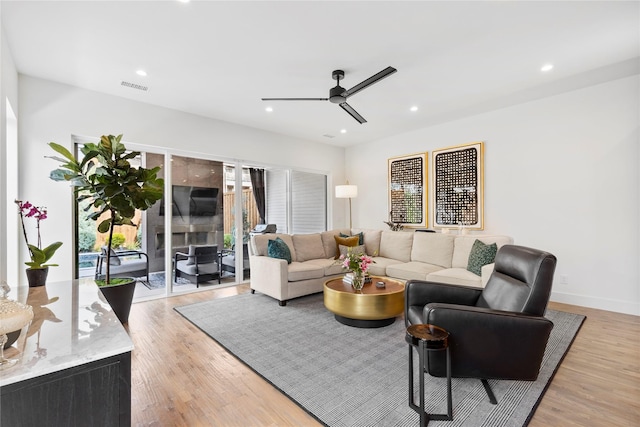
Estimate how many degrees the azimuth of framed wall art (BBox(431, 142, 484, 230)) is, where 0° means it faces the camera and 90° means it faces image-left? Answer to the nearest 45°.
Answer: approximately 45°

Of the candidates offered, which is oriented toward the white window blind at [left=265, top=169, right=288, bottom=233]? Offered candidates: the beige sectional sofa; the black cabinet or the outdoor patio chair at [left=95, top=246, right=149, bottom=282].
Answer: the outdoor patio chair

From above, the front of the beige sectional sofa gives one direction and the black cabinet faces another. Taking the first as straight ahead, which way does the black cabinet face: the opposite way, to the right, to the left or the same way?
to the left

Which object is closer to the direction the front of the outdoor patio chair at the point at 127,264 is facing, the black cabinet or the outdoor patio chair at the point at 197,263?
the outdoor patio chair

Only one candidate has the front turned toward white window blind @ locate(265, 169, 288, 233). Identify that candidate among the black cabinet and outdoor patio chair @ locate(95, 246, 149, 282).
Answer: the outdoor patio chair

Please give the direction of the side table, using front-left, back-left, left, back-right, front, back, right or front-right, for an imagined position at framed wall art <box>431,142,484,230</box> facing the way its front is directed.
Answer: front-left

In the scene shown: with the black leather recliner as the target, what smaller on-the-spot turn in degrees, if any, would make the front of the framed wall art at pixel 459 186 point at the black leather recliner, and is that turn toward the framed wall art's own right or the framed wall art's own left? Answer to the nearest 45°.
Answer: approximately 45° to the framed wall art's own left

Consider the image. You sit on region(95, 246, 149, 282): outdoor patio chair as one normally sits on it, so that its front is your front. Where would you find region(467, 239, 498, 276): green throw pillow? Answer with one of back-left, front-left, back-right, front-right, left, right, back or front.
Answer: front-right

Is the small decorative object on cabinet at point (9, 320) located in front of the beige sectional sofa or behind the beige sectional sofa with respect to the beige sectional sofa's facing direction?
in front

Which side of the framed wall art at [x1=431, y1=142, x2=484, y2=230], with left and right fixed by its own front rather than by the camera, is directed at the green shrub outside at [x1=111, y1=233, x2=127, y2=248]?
front

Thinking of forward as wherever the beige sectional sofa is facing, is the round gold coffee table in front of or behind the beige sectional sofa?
in front

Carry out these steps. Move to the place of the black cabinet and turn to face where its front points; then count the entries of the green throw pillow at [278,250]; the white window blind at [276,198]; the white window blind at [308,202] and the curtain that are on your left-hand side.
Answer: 4

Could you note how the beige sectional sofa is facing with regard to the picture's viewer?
facing the viewer

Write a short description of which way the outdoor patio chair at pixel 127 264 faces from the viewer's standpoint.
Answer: facing to the right of the viewer

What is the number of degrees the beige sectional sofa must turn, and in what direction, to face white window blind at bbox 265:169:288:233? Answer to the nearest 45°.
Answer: approximately 135° to its right
